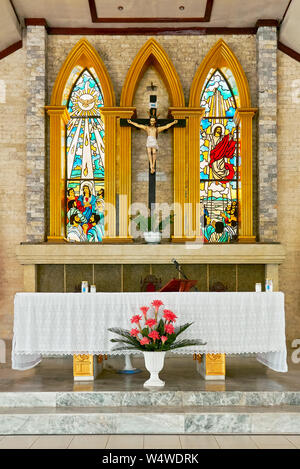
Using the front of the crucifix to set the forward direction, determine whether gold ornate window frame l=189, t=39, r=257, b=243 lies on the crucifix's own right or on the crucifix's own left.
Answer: on the crucifix's own left

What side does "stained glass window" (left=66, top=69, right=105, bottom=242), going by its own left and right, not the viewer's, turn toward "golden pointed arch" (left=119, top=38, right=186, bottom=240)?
left

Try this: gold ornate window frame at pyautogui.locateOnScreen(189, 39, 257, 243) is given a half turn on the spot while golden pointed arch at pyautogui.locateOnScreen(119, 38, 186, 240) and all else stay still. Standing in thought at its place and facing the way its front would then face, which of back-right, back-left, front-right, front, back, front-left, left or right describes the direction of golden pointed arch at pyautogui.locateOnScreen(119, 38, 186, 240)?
left

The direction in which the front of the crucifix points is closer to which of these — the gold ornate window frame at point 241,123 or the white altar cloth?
the white altar cloth

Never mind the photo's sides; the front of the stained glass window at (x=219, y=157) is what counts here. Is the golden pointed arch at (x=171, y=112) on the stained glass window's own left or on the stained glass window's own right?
on the stained glass window's own right

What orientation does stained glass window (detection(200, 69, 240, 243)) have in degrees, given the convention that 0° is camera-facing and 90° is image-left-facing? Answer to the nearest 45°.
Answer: approximately 0°

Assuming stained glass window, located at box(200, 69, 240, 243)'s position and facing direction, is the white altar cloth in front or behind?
in front

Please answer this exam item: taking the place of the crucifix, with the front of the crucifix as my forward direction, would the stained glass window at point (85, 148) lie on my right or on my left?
on my right
